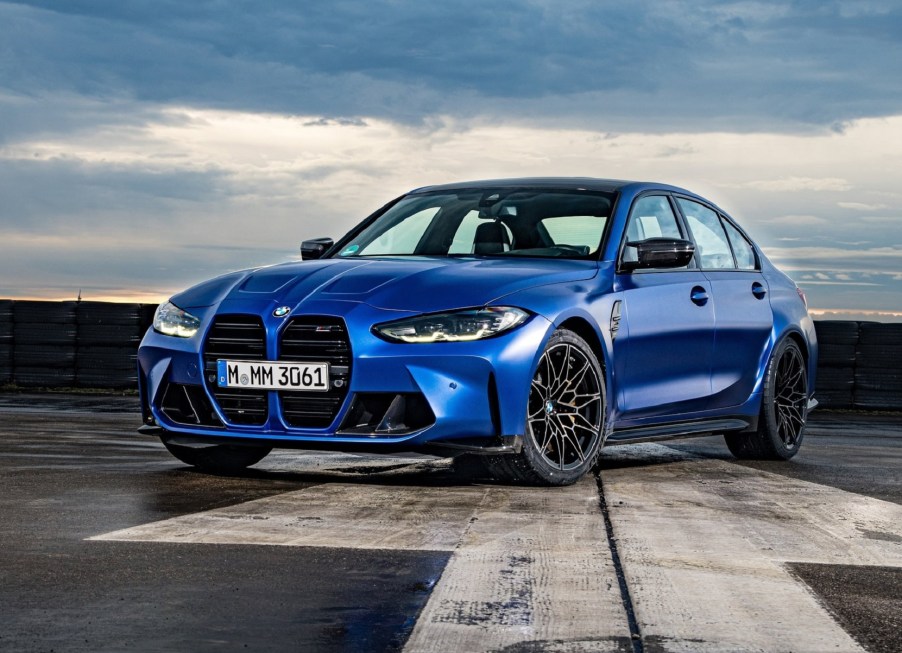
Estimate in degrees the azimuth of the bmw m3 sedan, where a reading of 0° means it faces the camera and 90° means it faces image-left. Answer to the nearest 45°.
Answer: approximately 45°

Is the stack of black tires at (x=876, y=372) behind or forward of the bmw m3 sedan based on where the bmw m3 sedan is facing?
behind

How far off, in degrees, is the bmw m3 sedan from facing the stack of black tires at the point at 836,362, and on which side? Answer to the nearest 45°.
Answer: approximately 180°

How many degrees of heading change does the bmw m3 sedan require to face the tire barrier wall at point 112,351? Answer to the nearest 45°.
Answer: approximately 90° to its right

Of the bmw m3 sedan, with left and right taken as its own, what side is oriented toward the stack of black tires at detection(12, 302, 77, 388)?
right
